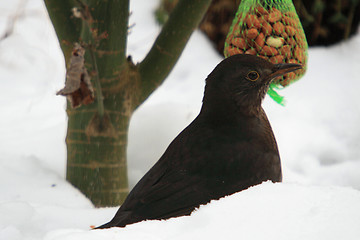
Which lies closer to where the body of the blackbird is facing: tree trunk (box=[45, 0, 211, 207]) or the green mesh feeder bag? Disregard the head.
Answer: the green mesh feeder bag

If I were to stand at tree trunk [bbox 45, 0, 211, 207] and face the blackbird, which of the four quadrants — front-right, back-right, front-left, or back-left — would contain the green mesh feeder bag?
front-left

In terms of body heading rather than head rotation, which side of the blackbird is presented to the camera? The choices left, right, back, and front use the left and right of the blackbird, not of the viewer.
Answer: right

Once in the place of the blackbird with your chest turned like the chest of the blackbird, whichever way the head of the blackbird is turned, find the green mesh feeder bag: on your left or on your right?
on your left

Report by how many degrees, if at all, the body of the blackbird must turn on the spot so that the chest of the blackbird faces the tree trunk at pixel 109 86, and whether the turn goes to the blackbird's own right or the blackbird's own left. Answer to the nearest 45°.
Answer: approximately 135° to the blackbird's own left
